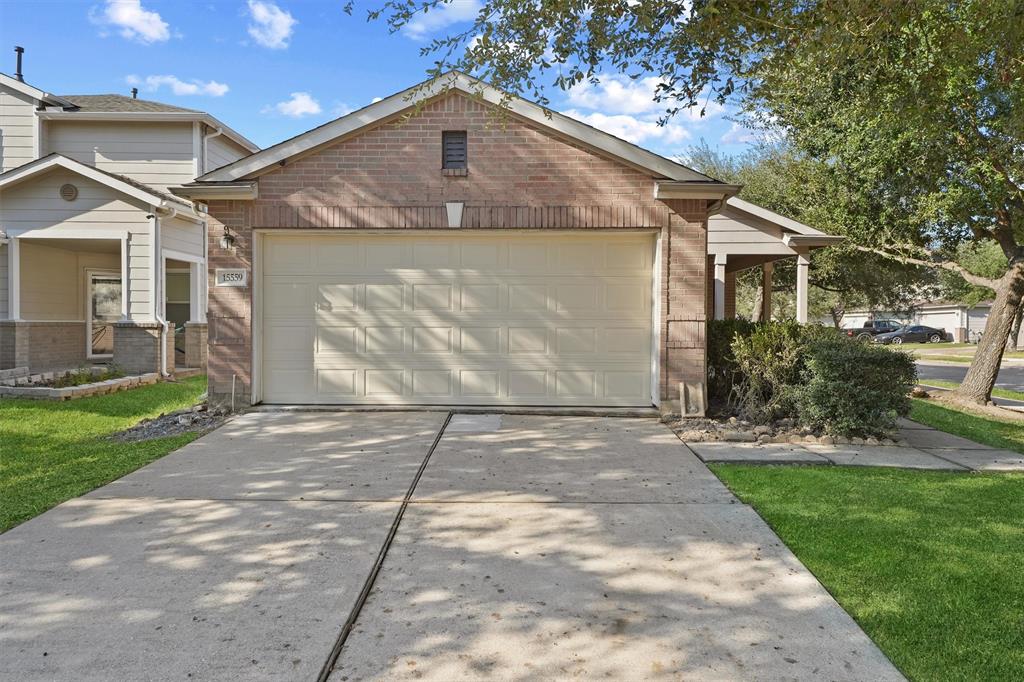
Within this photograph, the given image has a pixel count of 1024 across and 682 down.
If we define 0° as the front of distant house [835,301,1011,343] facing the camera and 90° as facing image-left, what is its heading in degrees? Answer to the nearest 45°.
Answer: approximately 45°

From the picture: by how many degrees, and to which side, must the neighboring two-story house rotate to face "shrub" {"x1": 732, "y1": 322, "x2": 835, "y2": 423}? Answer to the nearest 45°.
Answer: approximately 45° to its left

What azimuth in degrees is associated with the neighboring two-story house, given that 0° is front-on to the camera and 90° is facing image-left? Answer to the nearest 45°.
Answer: approximately 0°

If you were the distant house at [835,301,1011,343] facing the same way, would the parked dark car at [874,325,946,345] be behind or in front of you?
in front

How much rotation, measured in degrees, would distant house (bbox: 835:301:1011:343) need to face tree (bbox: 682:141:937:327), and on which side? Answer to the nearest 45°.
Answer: approximately 45° to its left

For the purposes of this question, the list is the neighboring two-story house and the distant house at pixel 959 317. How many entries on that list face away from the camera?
0

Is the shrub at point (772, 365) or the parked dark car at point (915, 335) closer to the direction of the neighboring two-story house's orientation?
the shrub

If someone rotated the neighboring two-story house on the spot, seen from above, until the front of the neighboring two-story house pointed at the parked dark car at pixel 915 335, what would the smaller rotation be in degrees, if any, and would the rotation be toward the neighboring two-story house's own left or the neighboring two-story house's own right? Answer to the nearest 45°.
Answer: approximately 90° to the neighboring two-story house's own left

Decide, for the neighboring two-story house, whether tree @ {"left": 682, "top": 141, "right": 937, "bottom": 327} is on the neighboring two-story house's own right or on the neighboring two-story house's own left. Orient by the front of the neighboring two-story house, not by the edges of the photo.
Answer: on the neighboring two-story house's own left

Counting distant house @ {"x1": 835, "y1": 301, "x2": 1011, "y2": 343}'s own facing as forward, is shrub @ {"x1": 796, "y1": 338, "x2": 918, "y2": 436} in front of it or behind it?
in front

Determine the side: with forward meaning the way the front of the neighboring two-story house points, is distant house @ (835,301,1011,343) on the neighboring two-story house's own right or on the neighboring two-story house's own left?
on the neighboring two-story house's own left
